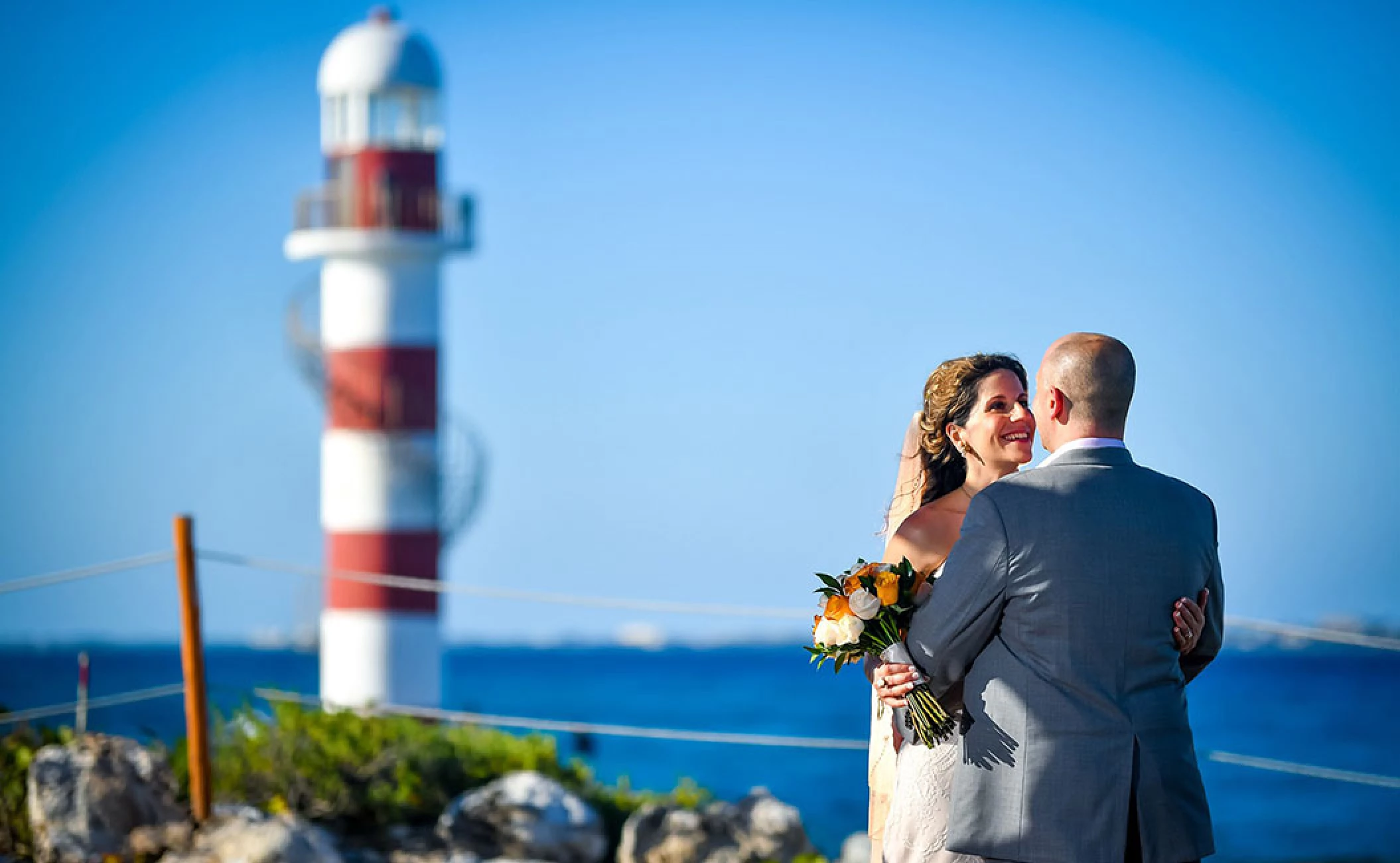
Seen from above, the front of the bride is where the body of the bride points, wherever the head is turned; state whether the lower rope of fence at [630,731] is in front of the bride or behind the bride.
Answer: behind

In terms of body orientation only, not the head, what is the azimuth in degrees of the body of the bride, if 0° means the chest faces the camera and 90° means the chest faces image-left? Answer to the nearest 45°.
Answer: approximately 315°

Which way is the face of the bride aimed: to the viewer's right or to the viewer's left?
to the viewer's right

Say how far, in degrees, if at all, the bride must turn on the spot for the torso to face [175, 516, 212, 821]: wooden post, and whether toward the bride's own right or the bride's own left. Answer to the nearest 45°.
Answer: approximately 180°

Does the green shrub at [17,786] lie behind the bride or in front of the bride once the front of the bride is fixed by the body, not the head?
behind

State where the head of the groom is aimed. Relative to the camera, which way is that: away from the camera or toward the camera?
away from the camera

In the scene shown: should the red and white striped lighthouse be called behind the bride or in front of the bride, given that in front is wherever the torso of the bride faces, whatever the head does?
behind

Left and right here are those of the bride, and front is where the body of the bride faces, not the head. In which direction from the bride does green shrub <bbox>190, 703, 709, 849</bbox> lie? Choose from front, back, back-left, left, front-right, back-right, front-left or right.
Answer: back
